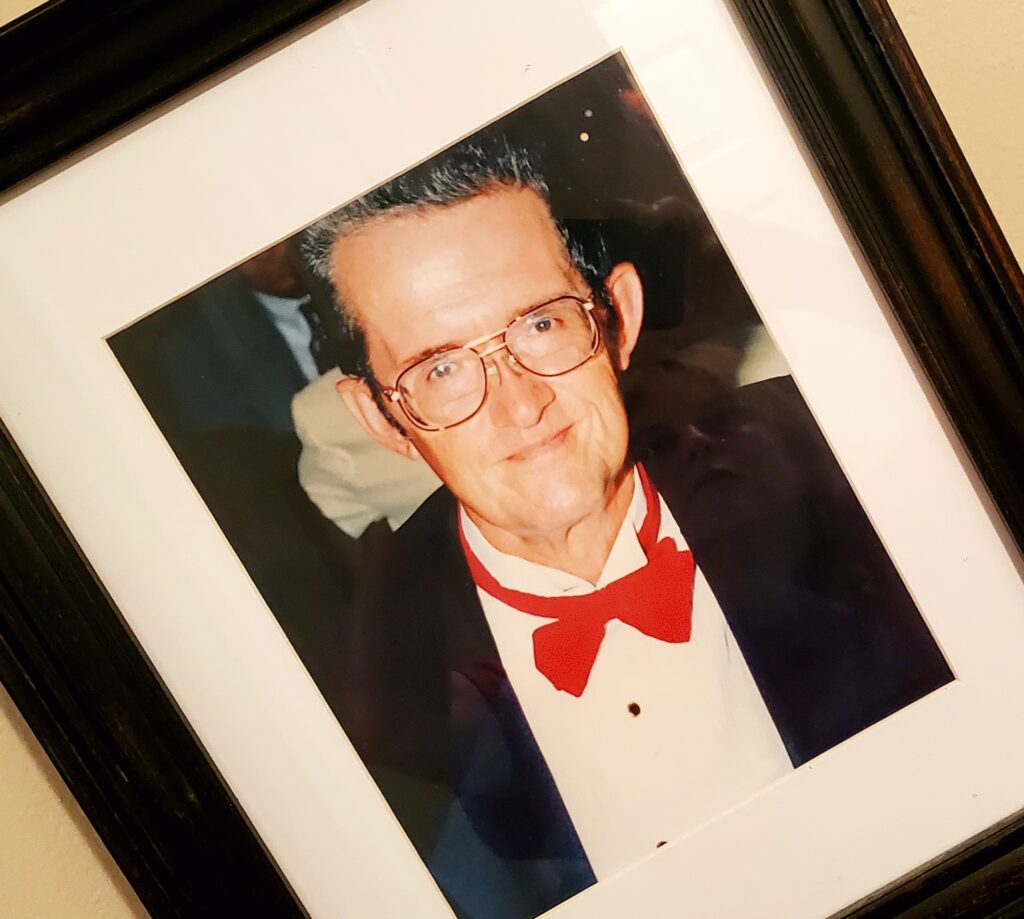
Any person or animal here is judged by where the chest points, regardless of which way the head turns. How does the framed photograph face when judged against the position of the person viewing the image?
facing the viewer
